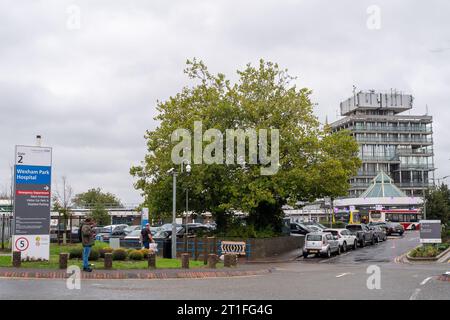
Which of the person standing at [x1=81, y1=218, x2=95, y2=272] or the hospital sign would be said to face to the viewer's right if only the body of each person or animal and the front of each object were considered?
the person standing

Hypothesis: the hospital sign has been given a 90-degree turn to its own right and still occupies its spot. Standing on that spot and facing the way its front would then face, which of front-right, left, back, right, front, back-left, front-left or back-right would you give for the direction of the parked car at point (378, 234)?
back-right

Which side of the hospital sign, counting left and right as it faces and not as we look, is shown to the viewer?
front

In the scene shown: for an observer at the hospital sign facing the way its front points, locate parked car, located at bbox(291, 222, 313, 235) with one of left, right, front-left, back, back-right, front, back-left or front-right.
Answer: back-left

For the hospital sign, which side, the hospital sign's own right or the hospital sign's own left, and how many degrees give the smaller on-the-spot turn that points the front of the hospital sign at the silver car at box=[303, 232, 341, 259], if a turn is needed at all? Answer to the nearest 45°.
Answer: approximately 135° to the hospital sign's own left

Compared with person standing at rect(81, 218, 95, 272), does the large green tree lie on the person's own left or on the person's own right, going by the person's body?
on the person's own left

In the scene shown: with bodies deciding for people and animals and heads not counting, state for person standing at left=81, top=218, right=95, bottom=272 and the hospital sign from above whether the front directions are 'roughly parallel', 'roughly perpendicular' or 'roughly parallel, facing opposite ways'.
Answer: roughly perpendicular

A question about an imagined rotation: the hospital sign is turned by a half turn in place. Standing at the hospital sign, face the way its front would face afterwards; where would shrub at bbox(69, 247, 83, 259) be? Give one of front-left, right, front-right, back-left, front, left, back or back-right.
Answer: front-right
